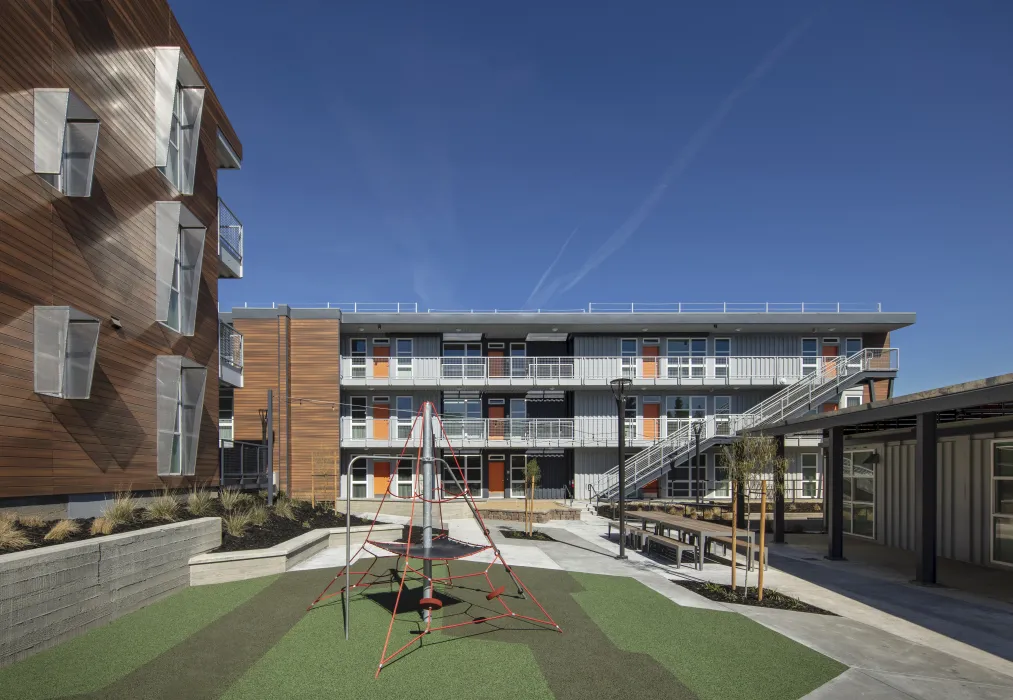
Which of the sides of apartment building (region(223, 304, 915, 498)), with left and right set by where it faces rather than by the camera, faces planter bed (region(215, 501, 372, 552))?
front

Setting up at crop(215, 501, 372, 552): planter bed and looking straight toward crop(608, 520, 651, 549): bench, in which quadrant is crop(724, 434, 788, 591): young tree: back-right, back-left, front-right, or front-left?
front-right

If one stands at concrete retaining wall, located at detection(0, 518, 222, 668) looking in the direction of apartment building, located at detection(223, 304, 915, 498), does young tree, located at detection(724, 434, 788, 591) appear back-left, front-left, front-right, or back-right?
front-right

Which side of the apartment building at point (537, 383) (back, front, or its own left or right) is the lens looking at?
front

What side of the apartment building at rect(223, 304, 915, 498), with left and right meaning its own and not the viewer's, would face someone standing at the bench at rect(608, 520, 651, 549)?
front

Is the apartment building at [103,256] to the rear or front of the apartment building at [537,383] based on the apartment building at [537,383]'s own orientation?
to the front

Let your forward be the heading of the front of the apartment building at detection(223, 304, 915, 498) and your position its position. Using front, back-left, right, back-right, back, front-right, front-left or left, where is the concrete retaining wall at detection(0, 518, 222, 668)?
front
